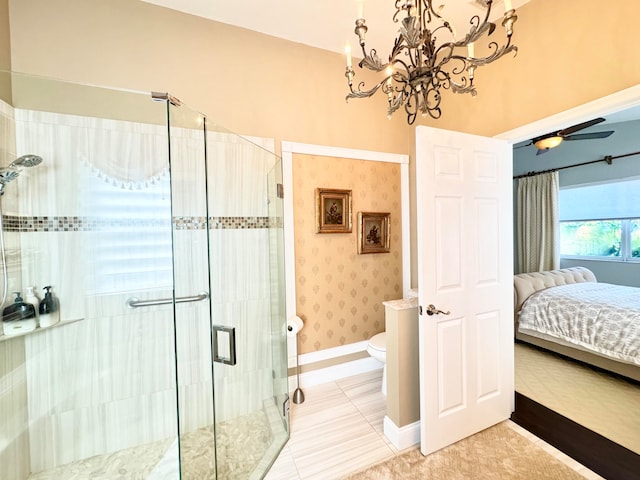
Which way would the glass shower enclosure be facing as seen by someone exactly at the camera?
facing the viewer and to the right of the viewer

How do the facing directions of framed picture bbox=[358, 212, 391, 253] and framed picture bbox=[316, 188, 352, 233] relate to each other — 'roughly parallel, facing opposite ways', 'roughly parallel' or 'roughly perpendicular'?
roughly parallel

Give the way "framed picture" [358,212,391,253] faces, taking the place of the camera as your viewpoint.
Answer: facing the viewer

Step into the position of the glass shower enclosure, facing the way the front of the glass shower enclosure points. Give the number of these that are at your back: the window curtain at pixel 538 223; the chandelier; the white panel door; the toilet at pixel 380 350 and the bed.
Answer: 0

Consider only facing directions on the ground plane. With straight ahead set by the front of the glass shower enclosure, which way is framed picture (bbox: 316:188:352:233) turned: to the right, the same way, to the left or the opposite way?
to the right

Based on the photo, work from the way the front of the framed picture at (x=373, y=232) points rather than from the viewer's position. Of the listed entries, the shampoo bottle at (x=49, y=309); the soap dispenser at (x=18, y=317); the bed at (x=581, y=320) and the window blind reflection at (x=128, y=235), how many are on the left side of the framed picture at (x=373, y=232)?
1

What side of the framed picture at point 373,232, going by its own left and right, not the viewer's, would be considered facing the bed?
left

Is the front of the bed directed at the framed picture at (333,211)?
no

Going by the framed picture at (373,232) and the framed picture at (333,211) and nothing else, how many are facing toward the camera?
2

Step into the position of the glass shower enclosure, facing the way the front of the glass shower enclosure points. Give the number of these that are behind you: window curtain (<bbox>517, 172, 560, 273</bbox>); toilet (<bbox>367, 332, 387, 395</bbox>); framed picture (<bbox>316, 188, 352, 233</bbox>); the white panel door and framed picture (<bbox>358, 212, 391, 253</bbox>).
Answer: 0

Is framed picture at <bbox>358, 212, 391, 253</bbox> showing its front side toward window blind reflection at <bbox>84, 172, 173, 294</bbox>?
no

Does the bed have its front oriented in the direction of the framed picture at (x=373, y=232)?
no

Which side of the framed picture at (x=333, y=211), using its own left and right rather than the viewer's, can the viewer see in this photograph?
front
